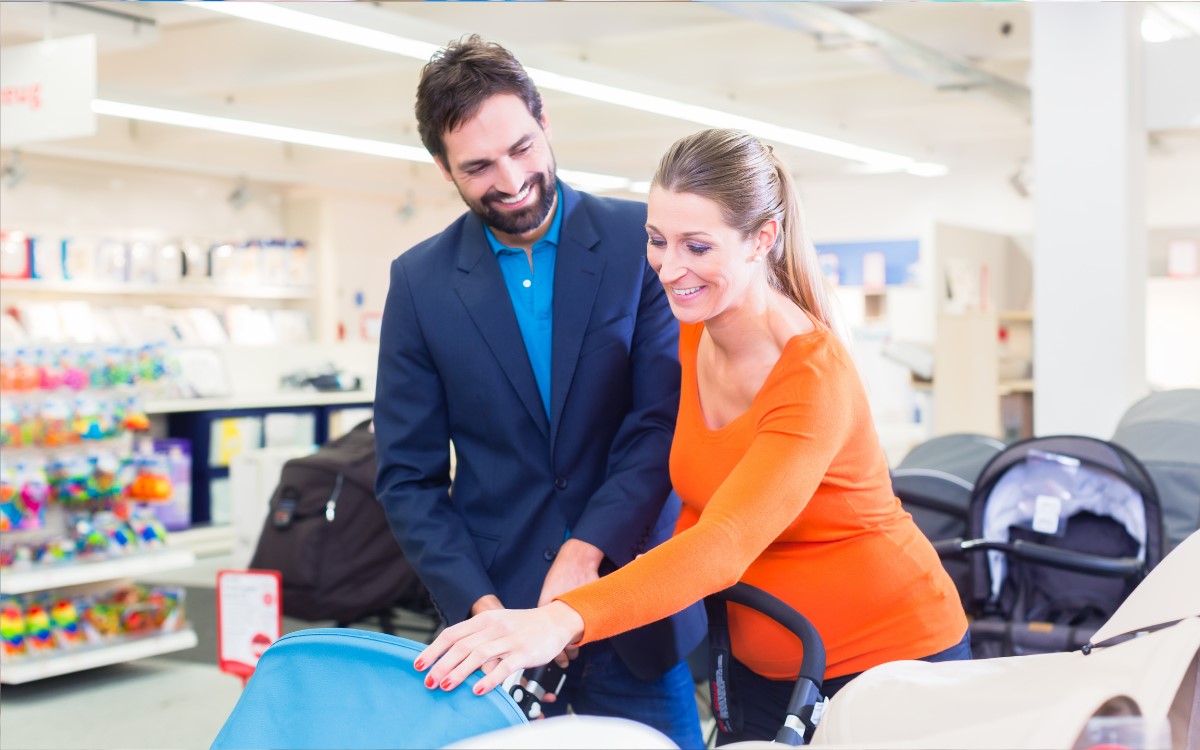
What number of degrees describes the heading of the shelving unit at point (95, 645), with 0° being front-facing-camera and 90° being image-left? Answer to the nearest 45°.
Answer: approximately 315°

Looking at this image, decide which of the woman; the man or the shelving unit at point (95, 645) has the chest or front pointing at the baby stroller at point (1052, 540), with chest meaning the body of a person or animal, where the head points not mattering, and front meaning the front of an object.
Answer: the shelving unit

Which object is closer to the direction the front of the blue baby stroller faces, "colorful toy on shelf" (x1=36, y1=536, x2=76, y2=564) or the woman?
the colorful toy on shelf

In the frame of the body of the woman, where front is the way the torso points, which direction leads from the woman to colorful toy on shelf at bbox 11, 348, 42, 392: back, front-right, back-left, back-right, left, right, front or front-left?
right

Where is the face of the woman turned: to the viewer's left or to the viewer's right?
to the viewer's left

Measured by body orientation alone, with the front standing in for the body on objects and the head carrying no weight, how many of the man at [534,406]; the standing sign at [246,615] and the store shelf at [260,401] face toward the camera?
3

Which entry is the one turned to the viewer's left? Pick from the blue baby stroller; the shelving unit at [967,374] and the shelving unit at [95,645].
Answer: the blue baby stroller

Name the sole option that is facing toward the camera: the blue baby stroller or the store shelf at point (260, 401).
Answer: the store shelf

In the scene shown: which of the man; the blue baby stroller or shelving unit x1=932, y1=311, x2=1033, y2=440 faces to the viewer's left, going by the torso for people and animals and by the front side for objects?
the blue baby stroller

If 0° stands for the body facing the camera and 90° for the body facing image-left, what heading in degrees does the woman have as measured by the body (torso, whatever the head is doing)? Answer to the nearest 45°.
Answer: approximately 45°

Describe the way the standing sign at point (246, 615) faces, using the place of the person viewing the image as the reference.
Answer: facing the viewer

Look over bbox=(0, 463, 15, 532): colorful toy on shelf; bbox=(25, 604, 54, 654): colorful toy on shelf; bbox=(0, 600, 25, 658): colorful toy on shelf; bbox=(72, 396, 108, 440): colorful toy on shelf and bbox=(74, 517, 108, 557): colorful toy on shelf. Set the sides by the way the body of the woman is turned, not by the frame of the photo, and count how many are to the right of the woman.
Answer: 5
